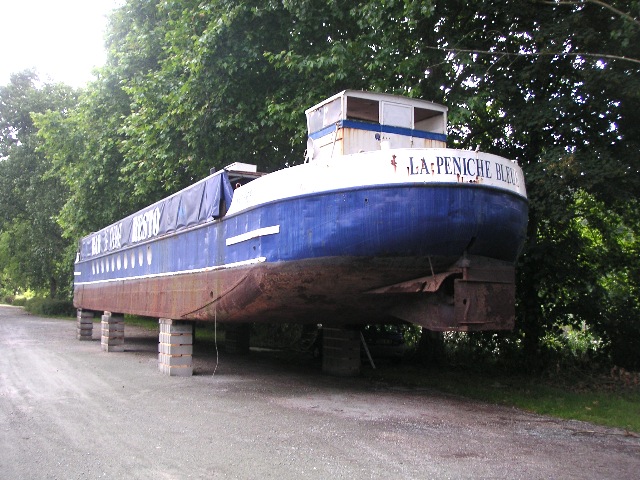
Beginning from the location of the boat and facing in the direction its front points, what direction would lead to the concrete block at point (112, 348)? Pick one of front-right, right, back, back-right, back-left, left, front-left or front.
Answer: front

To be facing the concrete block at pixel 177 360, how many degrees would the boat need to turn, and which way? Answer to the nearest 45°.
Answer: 0° — it already faces it

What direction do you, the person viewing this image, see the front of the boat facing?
facing away from the viewer and to the left of the viewer

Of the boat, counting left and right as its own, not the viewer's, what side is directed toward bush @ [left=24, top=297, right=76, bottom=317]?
front

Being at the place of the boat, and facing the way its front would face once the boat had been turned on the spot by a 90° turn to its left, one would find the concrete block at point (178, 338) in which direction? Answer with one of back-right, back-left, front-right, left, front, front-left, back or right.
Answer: right

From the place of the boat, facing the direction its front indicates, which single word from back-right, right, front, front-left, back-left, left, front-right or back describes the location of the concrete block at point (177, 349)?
front
